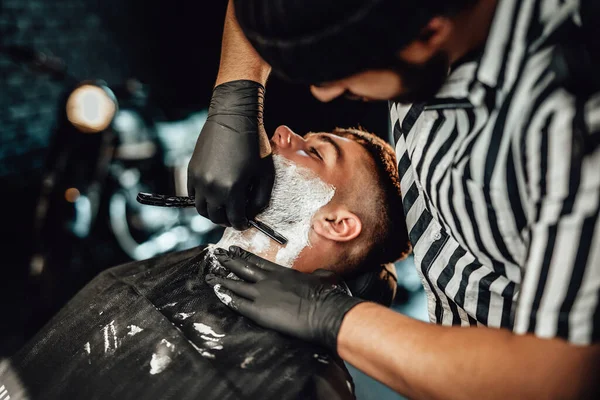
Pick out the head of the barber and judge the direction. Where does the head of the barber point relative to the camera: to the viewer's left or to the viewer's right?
to the viewer's left

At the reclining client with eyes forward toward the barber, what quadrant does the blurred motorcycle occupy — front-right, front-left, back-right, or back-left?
back-left

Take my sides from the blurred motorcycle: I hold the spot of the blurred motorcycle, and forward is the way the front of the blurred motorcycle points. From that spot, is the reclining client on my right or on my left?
on my left

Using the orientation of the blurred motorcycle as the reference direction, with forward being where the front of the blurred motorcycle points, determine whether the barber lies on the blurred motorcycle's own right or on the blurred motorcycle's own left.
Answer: on the blurred motorcycle's own left

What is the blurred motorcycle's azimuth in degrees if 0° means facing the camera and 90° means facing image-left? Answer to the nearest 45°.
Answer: approximately 45°
